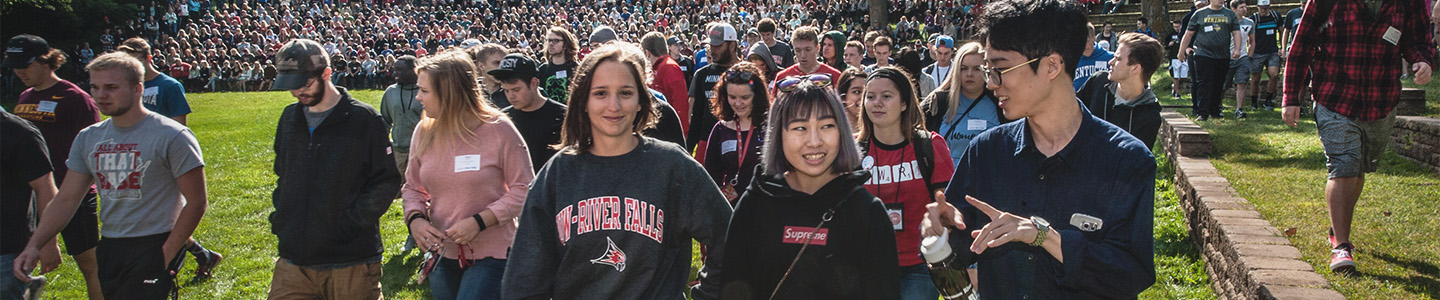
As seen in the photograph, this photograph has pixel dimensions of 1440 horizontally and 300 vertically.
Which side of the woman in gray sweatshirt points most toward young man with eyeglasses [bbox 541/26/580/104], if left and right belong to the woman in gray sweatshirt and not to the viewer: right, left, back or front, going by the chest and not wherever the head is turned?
back

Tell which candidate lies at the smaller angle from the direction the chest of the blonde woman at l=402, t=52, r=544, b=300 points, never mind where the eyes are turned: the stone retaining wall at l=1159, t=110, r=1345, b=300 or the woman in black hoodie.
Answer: the woman in black hoodie

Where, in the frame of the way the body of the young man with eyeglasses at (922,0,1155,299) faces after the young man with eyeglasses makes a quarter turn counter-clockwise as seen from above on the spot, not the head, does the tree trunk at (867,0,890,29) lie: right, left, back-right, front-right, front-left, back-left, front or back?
back-left

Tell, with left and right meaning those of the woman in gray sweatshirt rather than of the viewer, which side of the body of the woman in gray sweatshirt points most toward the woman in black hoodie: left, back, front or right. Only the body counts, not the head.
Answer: left

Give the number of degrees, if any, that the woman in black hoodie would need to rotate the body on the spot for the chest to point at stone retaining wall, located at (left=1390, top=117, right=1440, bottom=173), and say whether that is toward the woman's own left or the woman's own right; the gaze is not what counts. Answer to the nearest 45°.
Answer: approximately 135° to the woman's own left

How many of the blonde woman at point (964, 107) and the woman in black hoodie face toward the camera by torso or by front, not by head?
2

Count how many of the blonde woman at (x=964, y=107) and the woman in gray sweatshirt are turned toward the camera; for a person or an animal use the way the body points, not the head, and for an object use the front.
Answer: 2

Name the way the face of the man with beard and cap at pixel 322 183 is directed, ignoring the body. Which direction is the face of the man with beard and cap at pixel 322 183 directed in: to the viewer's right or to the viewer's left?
to the viewer's left

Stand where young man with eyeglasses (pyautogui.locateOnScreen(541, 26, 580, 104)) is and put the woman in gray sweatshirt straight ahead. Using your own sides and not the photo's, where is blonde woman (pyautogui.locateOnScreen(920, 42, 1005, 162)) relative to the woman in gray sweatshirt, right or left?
left

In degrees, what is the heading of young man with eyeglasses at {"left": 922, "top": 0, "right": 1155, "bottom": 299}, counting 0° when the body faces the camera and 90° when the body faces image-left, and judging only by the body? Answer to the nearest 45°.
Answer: approximately 45°
